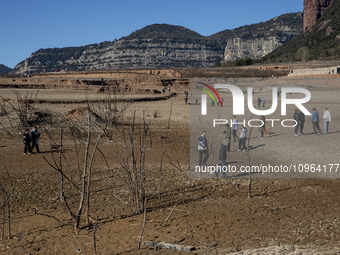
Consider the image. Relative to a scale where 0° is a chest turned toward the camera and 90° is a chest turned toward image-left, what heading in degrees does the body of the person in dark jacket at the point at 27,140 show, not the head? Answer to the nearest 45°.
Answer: approximately 270°
